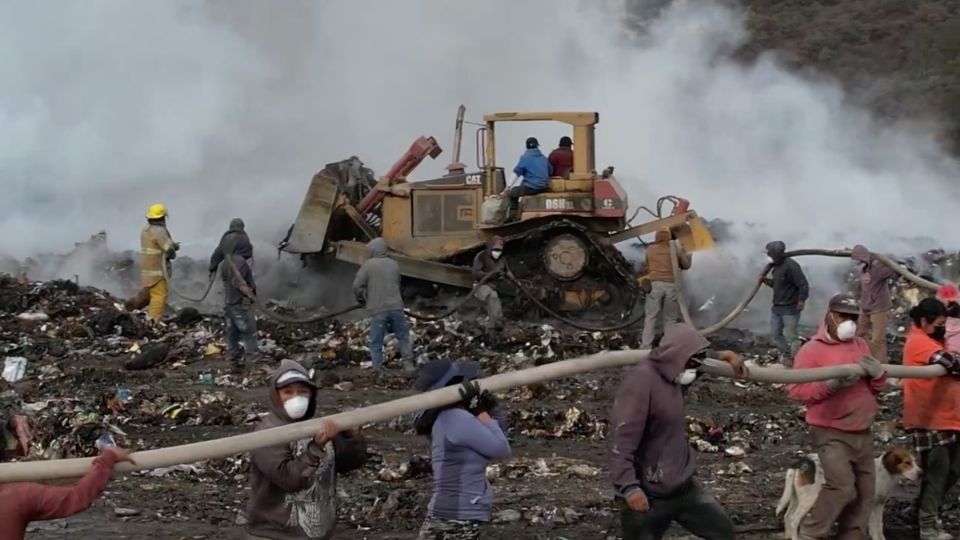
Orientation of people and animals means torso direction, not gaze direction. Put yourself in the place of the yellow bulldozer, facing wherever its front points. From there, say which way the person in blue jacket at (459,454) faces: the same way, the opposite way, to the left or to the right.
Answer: the opposite way

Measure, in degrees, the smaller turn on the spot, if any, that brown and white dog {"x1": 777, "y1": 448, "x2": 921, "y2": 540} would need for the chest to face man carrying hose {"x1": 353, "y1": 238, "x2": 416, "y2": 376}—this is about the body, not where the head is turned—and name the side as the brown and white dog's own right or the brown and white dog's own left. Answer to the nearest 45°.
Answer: approximately 135° to the brown and white dog's own left

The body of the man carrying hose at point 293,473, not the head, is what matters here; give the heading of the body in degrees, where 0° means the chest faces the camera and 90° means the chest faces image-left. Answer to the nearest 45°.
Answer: approximately 315°

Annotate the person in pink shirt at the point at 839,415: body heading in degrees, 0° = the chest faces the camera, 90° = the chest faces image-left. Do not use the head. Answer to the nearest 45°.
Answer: approximately 315°

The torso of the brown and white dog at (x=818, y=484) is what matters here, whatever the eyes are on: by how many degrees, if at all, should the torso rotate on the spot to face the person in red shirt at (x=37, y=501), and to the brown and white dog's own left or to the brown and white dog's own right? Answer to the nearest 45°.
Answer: approximately 135° to the brown and white dog's own right

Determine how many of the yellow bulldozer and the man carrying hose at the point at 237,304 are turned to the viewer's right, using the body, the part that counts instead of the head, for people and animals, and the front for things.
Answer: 0

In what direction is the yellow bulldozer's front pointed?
to the viewer's left

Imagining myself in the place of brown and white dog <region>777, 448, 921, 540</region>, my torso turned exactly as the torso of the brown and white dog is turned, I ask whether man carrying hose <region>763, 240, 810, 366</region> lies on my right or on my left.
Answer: on my left

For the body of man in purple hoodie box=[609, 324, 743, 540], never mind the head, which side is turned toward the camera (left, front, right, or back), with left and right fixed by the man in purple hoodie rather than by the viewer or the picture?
right

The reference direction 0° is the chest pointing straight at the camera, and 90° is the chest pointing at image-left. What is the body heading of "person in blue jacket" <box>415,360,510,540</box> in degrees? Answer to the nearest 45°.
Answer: approximately 270°

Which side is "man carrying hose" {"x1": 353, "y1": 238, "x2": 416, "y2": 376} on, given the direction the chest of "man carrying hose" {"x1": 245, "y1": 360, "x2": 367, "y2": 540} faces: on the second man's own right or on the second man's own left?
on the second man's own left
